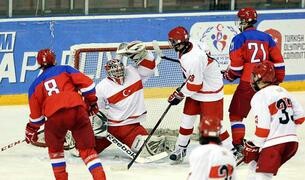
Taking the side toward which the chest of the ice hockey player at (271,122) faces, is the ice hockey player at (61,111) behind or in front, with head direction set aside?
in front

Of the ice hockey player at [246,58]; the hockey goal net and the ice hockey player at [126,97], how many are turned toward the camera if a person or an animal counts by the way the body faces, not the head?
2

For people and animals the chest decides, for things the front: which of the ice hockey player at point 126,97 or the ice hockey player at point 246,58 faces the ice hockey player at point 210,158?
the ice hockey player at point 126,97

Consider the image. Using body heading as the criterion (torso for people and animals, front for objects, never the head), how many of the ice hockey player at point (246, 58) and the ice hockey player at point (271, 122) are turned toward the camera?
0

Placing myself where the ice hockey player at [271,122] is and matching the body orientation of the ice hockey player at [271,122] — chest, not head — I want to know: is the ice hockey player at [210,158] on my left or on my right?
on my left

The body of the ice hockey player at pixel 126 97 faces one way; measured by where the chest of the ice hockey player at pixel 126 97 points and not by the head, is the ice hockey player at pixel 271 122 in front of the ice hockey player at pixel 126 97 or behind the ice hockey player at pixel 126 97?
in front

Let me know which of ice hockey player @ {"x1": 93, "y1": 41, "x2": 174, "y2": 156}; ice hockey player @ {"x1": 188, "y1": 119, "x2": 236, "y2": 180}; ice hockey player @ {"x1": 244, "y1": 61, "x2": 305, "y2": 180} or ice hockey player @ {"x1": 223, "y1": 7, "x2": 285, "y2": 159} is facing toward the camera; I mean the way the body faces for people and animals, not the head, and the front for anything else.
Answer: ice hockey player @ {"x1": 93, "y1": 41, "x2": 174, "y2": 156}

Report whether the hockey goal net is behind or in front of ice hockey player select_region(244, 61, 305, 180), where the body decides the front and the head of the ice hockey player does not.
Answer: in front

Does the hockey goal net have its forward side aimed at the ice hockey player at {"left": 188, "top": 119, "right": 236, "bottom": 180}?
yes

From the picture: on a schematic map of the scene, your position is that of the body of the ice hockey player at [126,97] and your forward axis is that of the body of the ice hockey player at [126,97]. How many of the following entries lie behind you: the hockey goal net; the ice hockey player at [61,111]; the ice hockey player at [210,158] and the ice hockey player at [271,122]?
1

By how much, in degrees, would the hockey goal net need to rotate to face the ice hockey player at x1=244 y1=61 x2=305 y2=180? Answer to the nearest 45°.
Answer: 0° — it already faces them

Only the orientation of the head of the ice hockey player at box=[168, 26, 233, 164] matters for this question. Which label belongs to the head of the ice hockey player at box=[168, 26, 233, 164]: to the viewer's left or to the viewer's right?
to the viewer's left

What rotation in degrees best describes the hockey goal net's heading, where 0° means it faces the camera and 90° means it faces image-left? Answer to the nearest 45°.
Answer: approximately 0°

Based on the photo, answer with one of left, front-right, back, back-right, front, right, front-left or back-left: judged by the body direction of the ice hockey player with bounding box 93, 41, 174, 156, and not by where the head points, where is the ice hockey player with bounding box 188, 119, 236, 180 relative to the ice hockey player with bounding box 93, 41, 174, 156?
front

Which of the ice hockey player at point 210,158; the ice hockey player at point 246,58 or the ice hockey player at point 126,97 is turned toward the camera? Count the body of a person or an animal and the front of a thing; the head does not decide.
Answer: the ice hockey player at point 126,97

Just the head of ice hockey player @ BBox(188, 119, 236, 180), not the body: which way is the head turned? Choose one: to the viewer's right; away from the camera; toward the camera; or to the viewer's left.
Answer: away from the camera

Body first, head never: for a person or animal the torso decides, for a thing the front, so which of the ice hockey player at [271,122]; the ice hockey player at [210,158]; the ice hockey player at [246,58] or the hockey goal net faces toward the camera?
the hockey goal net

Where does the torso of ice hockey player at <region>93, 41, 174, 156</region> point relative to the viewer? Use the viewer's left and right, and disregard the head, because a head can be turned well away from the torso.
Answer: facing the viewer

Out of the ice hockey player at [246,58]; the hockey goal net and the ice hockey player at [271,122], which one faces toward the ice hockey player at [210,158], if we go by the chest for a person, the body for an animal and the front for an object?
the hockey goal net
